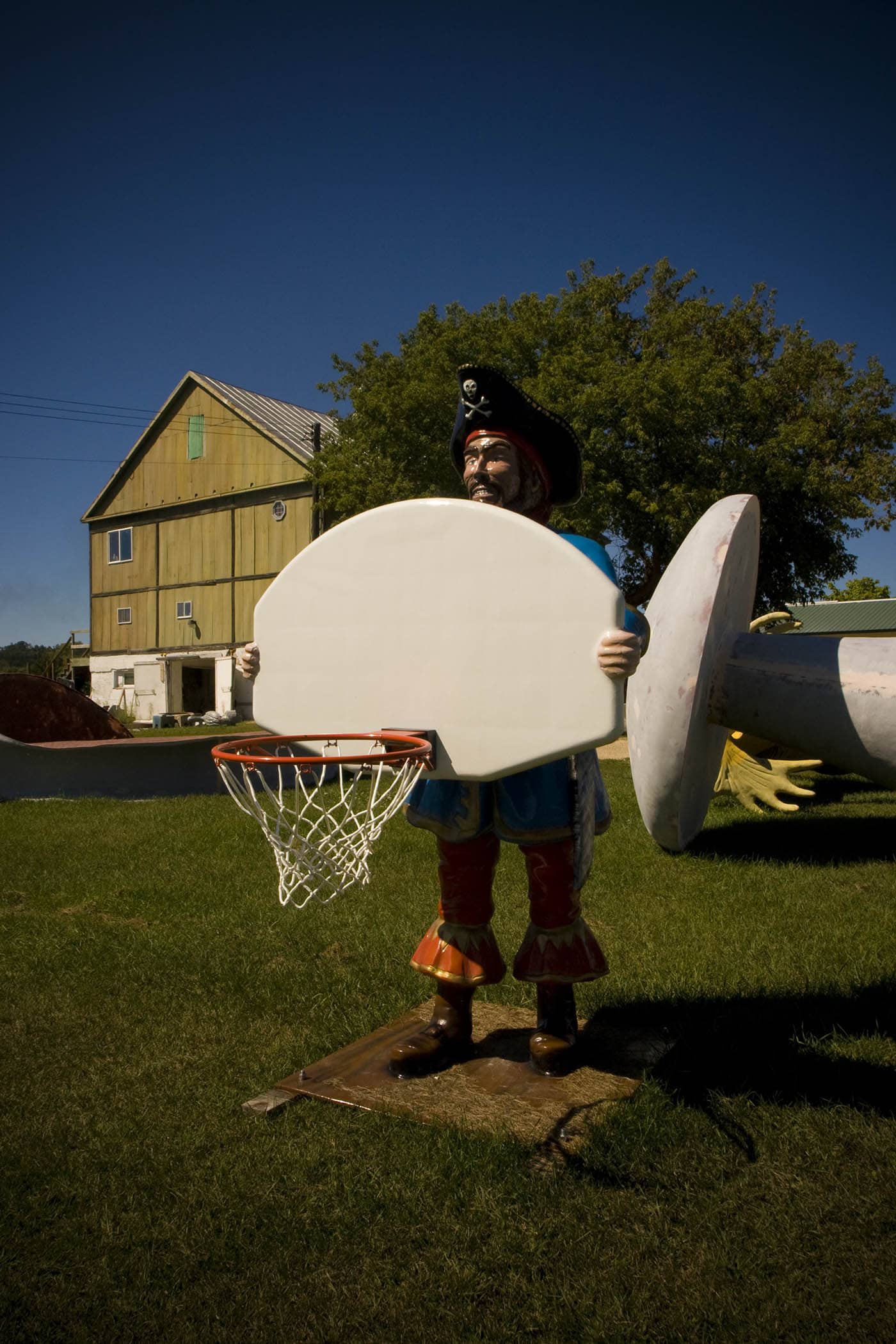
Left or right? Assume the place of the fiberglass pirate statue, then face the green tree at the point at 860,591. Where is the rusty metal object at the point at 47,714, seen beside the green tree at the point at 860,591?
left

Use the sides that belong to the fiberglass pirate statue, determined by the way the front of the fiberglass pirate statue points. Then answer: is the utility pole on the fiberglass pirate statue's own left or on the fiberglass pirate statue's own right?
on the fiberglass pirate statue's own right

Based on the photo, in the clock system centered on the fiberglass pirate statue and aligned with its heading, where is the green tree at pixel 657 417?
The green tree is roughly at 5 o'clock from the fiberglass pirate statue.

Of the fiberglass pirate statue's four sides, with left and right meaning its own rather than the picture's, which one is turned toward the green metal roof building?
back

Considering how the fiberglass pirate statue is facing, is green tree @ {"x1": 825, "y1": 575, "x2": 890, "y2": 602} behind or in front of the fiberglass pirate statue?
behind

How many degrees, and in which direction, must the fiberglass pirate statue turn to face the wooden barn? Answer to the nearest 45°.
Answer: approximately 135° to its right

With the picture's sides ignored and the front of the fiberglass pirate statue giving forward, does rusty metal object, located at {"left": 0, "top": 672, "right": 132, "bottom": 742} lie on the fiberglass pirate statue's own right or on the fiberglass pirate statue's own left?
on the fiberglass pirate statue's own right

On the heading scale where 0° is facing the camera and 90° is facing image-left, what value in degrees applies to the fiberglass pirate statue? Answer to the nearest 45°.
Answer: approximately 45°
